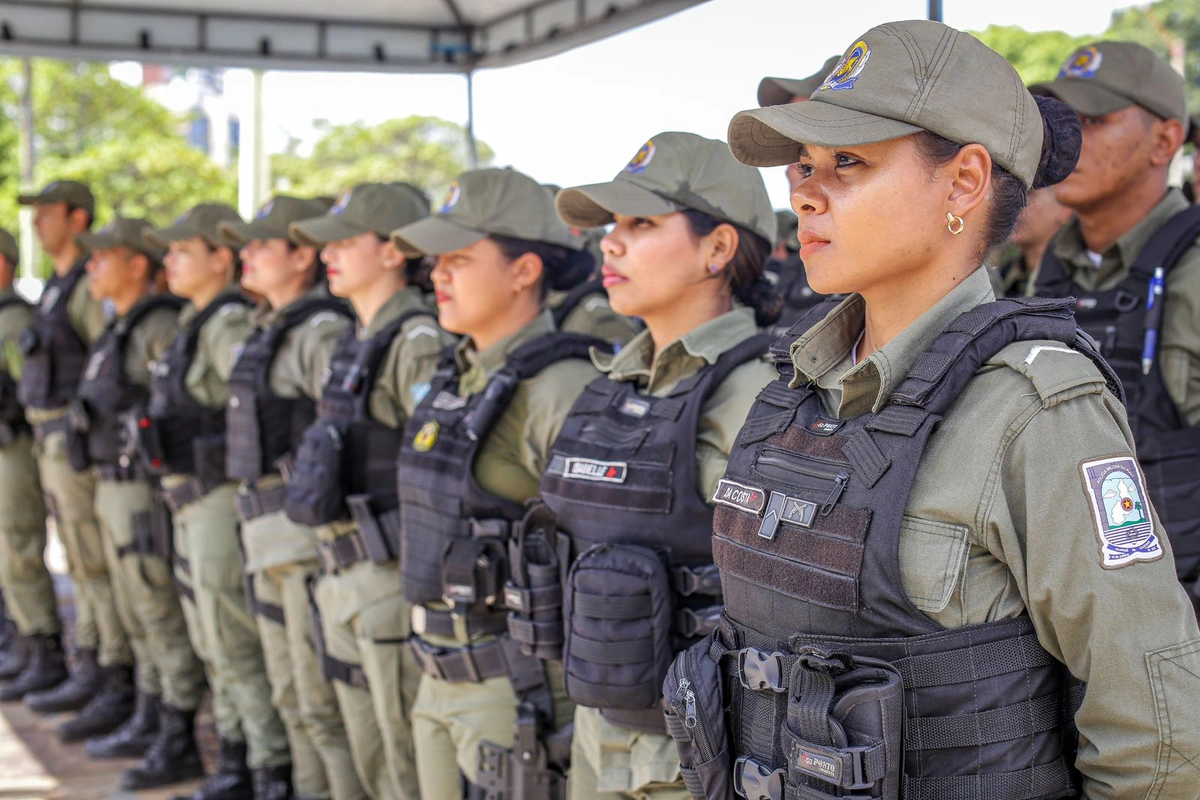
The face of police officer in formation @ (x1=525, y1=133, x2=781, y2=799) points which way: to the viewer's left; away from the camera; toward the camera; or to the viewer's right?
to the viewer's left

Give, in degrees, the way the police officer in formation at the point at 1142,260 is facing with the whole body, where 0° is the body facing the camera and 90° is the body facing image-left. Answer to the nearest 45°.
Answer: approximately 45°

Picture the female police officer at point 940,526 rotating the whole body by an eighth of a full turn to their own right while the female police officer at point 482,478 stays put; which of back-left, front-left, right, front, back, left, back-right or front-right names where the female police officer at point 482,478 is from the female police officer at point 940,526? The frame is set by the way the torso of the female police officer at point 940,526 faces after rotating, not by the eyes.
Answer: front-right

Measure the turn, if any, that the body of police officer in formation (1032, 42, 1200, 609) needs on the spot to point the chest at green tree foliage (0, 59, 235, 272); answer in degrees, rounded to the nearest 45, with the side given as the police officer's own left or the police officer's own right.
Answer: approximately 90° to the police officer's own right

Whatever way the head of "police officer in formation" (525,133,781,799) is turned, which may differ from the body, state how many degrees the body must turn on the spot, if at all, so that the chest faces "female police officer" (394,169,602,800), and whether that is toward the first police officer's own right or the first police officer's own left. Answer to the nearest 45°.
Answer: approximately 90° to the first police officer's own right

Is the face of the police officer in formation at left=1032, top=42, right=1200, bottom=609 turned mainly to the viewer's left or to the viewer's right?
to the viewer's left

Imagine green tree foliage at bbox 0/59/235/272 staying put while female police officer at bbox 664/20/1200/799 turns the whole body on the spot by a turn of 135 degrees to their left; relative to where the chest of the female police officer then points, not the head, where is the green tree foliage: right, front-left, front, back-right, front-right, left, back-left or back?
back-left

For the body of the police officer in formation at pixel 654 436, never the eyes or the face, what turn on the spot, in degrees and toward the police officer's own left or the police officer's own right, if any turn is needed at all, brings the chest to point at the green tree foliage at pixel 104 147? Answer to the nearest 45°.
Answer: approximately 90° to the police officer's own right

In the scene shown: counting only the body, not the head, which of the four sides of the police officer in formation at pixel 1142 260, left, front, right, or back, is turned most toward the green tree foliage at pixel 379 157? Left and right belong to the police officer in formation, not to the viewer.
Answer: right
